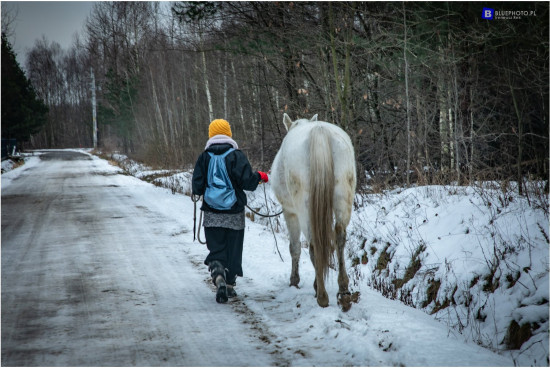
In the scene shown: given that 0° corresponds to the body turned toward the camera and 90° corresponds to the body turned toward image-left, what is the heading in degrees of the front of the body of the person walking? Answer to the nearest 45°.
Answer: approximately 180°

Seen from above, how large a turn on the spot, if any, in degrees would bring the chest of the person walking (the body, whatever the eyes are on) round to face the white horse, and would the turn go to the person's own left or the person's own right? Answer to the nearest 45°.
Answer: approximately 135° to the person's own right

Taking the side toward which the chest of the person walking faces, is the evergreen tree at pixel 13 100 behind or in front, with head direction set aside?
in front

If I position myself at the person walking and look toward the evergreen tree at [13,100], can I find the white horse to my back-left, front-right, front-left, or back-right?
back-right

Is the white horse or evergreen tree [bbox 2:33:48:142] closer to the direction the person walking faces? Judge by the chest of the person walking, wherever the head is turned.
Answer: the evergreen tree

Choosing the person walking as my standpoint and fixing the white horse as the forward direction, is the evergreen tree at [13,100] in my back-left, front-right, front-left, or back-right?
back-left

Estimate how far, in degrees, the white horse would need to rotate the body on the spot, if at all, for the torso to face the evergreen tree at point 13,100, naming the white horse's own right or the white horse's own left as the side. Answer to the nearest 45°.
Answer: approximately 45° to the white horse's own left

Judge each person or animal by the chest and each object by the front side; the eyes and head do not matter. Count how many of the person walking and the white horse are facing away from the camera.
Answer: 2

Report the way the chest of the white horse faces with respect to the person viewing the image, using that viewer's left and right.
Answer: facing away from the viewer

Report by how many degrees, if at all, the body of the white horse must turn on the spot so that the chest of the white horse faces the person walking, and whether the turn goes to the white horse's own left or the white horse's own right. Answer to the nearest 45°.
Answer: approximately 45° to the white horse's own left

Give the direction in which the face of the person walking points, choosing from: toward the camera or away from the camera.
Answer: away from the camera
